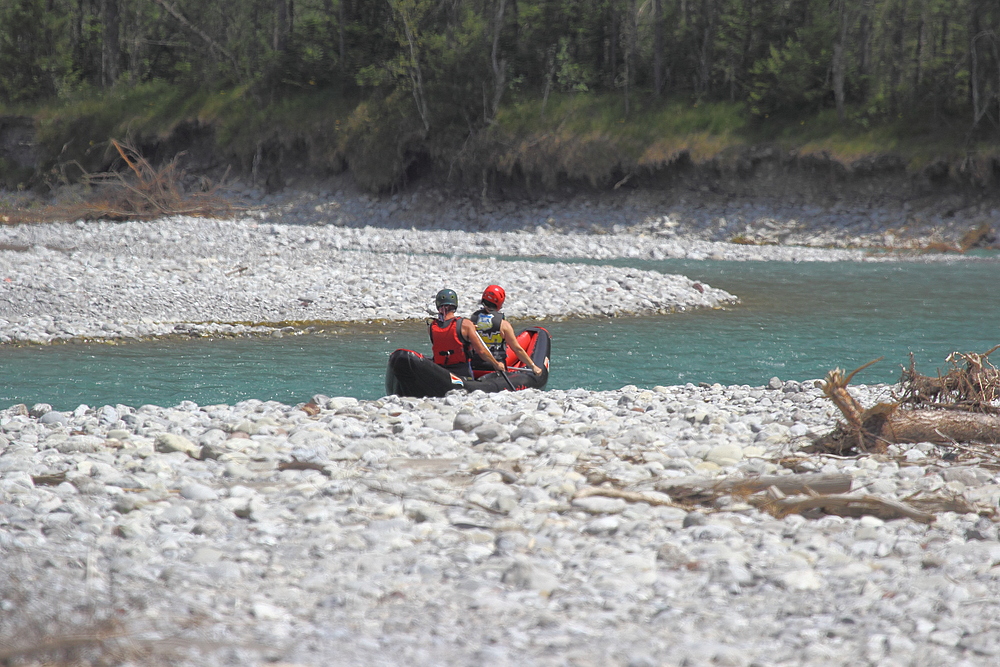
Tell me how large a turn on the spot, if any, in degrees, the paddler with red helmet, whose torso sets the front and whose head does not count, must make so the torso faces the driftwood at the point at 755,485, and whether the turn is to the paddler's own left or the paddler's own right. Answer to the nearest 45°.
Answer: approximately 135° to the paddler's own right

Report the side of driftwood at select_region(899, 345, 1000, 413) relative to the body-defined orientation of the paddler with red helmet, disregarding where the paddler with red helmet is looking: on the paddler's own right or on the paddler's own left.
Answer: on the paddler's own right

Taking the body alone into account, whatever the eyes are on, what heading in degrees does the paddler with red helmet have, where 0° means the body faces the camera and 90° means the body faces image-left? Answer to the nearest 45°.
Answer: approximately 225°

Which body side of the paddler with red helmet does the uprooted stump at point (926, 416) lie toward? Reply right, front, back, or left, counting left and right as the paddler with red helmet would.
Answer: right

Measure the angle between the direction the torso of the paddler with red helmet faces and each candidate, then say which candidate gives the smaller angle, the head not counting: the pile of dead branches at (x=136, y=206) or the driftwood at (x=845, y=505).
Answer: the pile of dead branches
